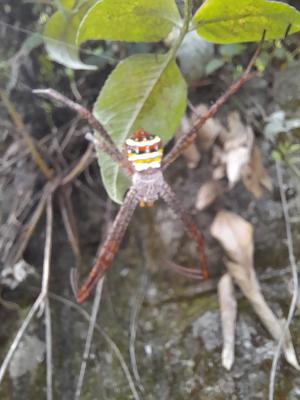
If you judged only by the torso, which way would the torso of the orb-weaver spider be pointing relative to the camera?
toward the camera
